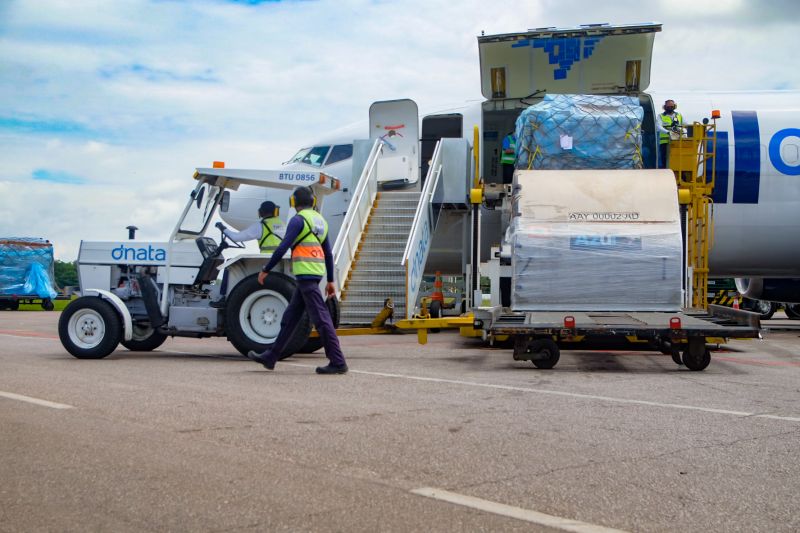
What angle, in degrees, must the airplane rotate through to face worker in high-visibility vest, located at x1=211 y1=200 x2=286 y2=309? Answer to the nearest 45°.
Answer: approximately 45° to its left

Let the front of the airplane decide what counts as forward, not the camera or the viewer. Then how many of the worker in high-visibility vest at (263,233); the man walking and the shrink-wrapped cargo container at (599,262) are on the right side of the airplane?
0

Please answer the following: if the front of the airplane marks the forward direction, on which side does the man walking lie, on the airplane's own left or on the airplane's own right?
on the airplane's own left

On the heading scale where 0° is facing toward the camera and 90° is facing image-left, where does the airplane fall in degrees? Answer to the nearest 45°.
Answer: approximately 90°

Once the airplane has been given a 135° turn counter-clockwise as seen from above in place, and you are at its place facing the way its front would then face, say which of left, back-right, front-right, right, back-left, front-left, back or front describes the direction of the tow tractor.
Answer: right

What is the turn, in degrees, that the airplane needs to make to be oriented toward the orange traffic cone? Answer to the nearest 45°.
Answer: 0° — it already faces it

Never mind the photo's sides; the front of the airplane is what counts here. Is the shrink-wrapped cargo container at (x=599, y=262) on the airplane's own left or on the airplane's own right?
on the airplane's own left
